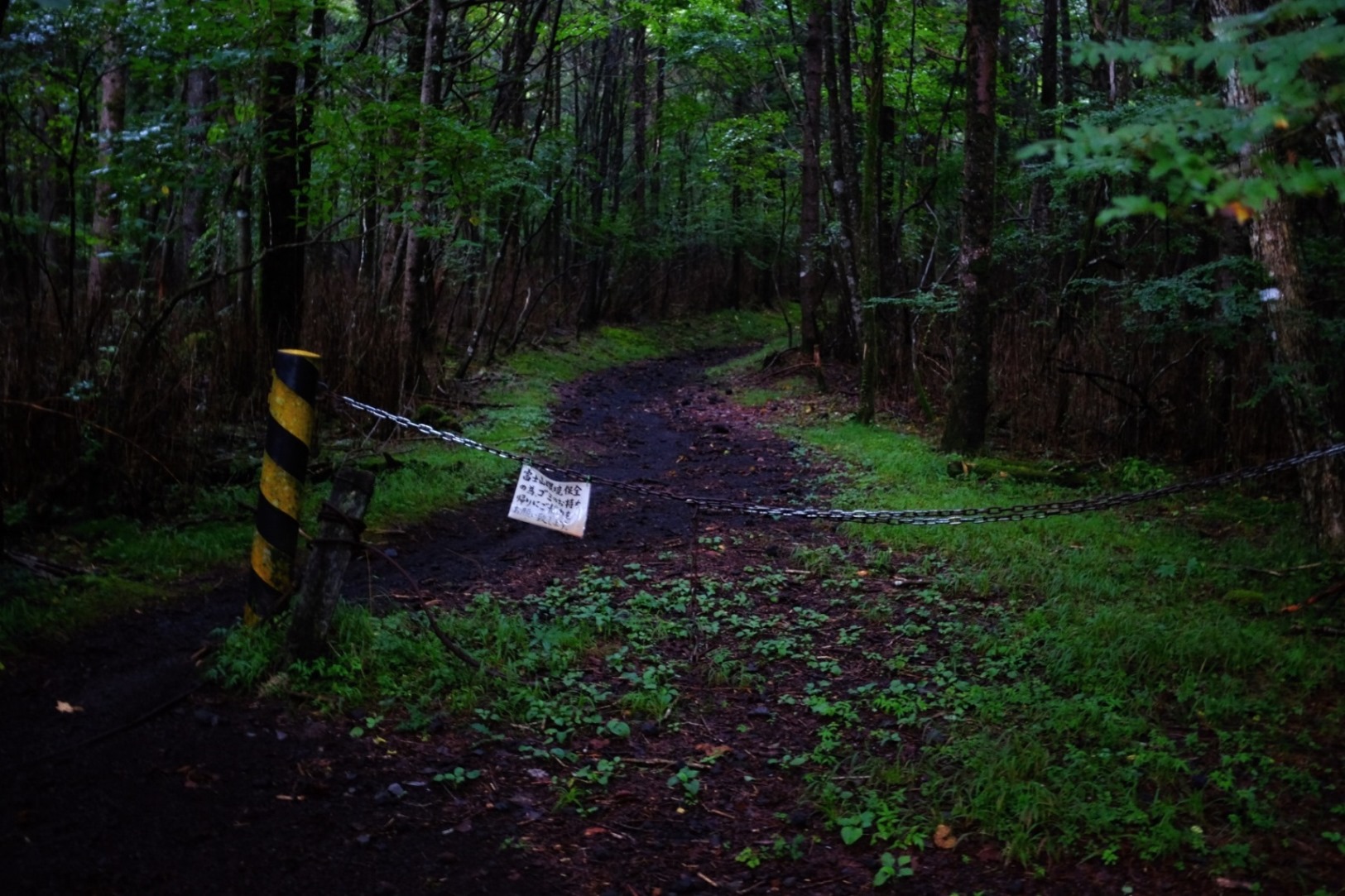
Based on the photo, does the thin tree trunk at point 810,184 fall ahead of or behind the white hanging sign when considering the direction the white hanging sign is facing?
behind

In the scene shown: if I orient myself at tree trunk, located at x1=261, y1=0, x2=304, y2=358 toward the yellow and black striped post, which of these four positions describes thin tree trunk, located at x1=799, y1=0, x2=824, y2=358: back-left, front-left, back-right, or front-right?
back-left

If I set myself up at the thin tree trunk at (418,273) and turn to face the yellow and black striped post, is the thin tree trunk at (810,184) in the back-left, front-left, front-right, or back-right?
back-left

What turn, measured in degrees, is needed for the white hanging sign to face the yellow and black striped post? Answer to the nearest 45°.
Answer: approximately 90° to its right

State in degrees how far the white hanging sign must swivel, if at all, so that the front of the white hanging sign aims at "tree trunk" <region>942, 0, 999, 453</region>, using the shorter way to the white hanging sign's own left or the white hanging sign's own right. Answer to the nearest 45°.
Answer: approximately 135° to the white hanging sign's own left

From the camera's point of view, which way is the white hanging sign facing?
toward the camera

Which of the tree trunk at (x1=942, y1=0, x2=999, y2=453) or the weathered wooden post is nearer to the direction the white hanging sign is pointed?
the weathered wooden post

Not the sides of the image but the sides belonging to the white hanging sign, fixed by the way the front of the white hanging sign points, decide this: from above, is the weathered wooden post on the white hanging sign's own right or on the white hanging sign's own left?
on the white hanging sign's own right

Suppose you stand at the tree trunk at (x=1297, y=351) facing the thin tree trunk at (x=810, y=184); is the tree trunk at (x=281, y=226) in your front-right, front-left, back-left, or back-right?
front-left
